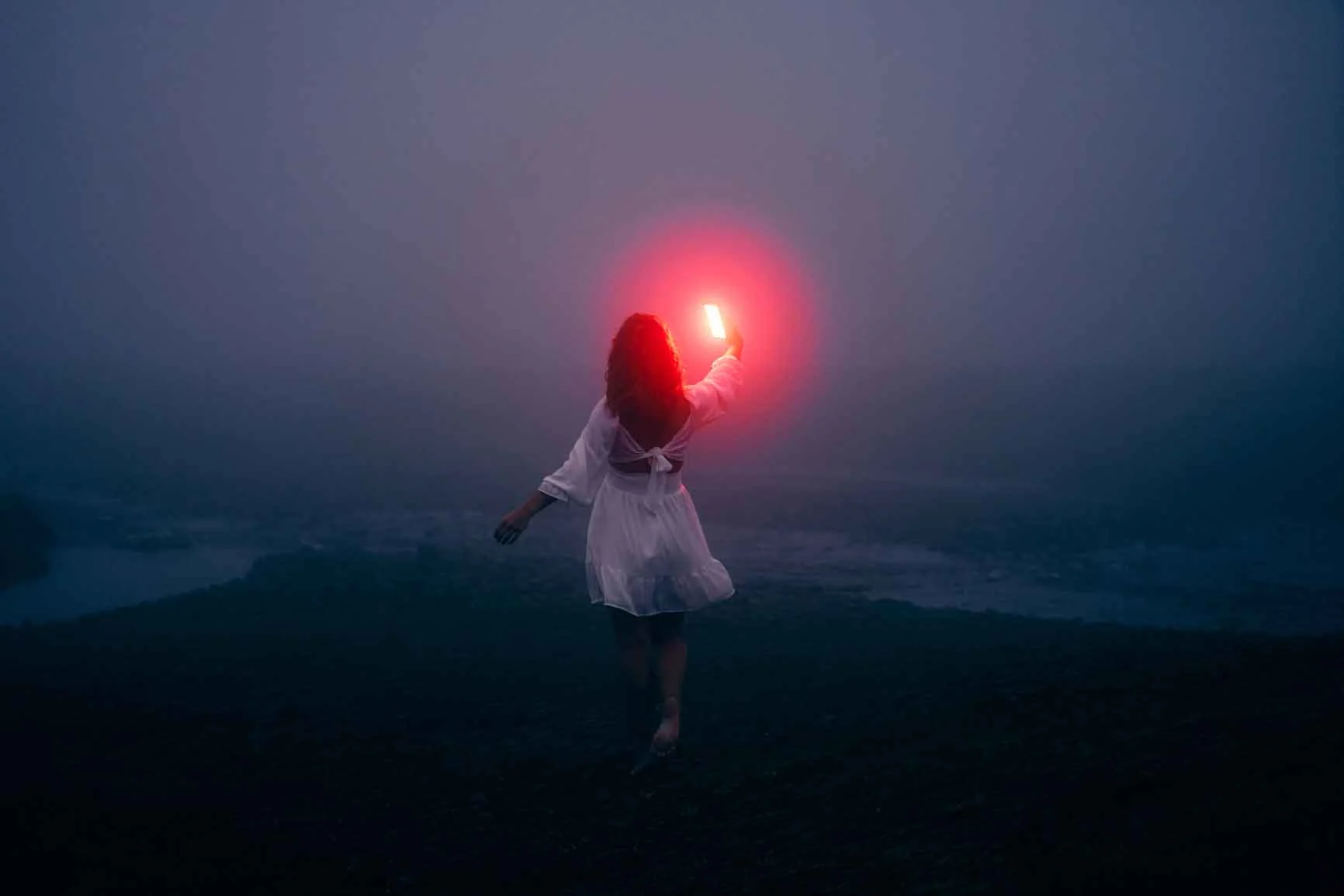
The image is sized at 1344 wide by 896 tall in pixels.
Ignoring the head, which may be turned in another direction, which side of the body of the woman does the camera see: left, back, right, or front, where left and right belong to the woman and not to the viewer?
back

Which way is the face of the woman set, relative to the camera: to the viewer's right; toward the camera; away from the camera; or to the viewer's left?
away from the camera
